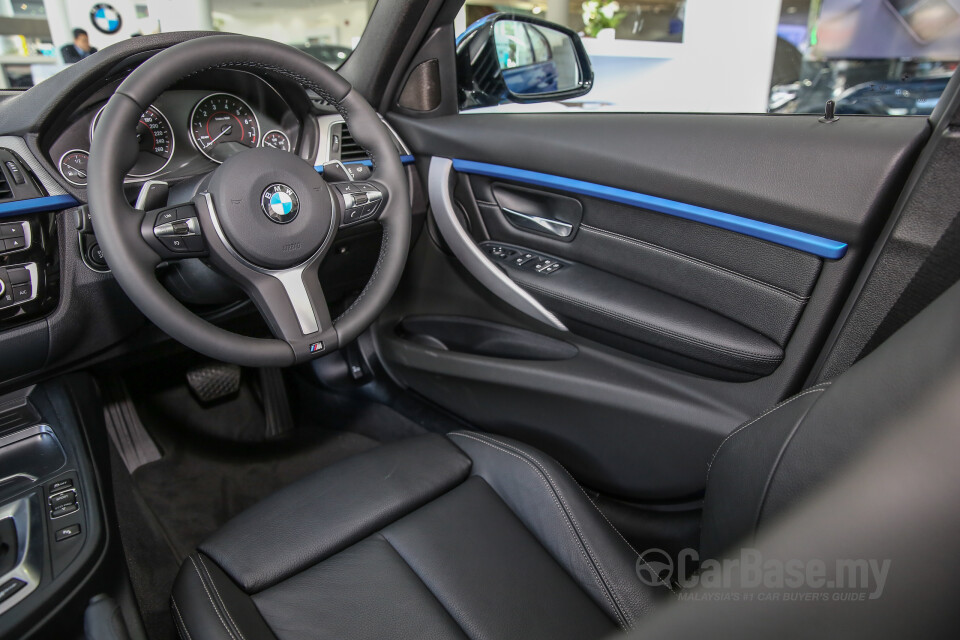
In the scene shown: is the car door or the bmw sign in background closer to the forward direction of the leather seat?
the bmw sign in background

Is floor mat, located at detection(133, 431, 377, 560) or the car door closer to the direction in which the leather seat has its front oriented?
the floor mat

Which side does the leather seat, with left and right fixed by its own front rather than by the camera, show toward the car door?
right

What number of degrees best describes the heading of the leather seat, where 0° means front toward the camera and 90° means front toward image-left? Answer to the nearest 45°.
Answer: approximately 135°

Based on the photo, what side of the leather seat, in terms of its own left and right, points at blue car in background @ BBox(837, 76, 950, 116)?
right

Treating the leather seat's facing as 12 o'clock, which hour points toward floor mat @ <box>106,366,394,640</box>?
The floor mat is roughly at 12 o'clock from the leather seat.

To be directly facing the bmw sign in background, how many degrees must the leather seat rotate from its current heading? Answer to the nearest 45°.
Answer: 0° — it already faces it

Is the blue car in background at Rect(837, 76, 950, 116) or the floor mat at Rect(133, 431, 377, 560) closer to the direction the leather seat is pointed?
the floor mat

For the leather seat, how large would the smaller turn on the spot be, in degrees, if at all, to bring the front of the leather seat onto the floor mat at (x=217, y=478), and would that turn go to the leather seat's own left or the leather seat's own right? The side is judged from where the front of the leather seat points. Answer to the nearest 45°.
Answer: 0° — it already faces it
